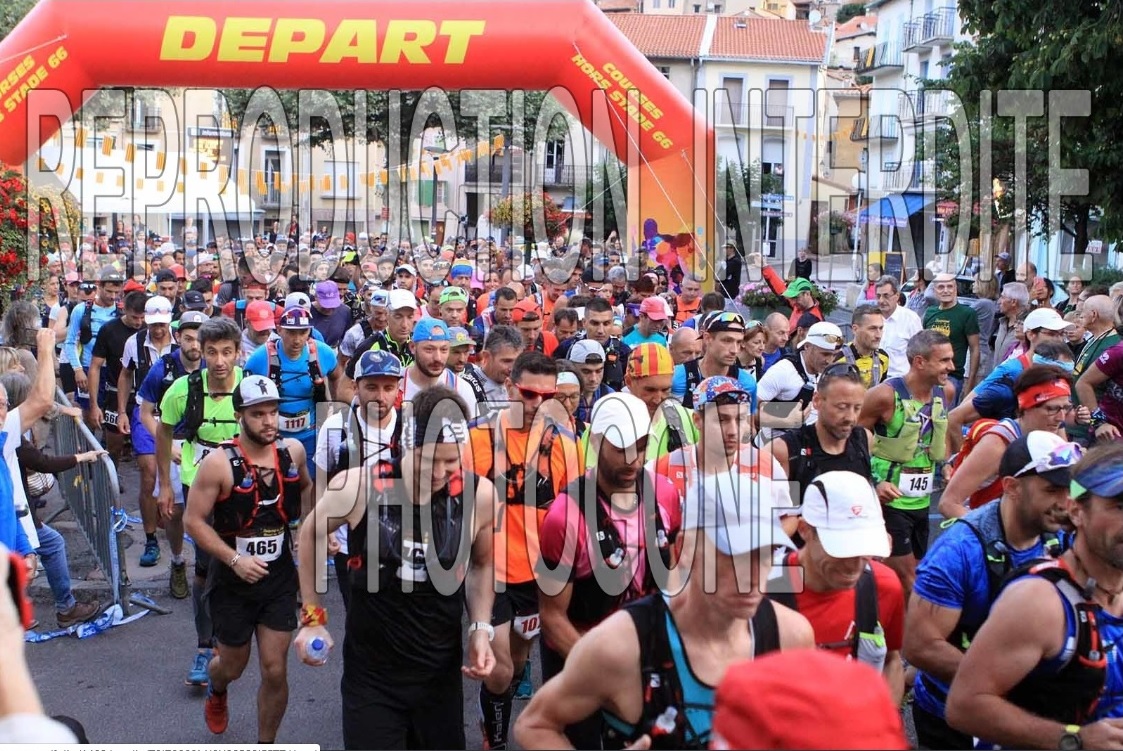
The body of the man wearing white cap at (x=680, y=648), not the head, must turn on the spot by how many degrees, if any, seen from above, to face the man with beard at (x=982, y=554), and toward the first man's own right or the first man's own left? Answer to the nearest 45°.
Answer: approximately 90° to the first man's own left

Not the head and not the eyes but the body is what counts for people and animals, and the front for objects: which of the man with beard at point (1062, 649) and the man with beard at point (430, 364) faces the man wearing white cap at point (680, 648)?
the man with beard at point (430, 364)

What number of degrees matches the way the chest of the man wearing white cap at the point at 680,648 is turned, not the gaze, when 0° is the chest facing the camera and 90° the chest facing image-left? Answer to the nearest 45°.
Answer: approximately 315°

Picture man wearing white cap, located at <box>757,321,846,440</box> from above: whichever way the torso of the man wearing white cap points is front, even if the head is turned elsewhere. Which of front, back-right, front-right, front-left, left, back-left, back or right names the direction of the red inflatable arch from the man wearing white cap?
back

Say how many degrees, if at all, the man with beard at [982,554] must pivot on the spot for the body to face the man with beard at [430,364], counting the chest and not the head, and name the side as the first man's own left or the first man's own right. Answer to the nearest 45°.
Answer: approximately 180°
